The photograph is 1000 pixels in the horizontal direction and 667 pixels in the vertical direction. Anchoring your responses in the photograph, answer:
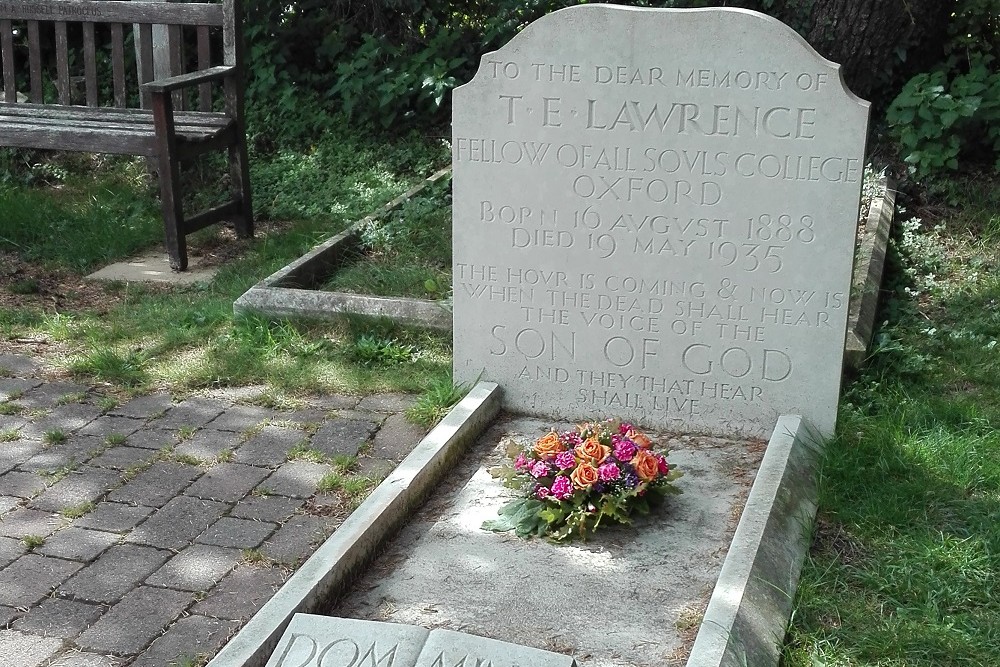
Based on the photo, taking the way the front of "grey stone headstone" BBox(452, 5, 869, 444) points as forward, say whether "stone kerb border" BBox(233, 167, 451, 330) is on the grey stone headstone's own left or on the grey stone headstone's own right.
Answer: on the grey stone headstone's own right

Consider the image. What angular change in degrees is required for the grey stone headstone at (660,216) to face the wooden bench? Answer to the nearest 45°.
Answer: approximately 135° to its right

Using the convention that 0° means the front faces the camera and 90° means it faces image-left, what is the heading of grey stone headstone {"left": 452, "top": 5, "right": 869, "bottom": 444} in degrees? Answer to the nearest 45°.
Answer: approximately 0°

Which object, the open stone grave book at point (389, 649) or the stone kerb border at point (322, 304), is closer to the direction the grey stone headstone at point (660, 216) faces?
the open stone grave book

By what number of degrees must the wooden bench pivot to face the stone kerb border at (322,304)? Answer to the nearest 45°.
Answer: approximately 45° to its left

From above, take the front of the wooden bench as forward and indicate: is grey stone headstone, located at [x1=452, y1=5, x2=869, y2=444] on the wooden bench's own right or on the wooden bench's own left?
on the wooden bench's own left

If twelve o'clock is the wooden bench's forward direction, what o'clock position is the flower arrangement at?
The flower arrangement is roughly at 10 o'clock from the wooden bench.

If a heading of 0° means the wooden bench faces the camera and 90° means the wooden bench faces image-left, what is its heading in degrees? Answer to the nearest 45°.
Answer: approximately 45°

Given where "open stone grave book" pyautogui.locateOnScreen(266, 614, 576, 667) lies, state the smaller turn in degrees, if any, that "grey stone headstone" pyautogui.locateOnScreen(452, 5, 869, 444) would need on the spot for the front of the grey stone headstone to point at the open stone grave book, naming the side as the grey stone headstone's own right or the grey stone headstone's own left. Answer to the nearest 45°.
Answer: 0° — it already faces it

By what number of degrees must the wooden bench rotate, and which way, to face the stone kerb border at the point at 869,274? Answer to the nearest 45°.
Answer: approximately 90° to its left
